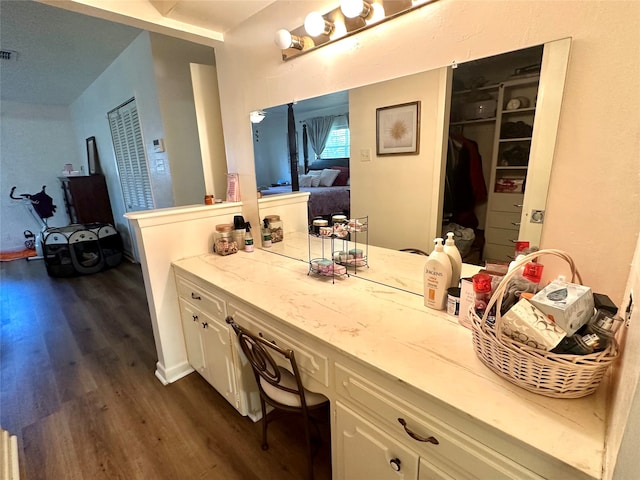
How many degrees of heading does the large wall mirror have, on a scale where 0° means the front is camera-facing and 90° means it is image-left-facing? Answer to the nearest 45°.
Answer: approximately 45°

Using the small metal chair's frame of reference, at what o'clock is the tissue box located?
The tissue box is roughly at 3 o'clock from the small metal chair.

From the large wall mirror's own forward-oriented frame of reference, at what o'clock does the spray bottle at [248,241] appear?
The spray bottle is roughly at 2 o'clock from the large wall mirror.

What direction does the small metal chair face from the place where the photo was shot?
facing away from the viewer and to the right of the viewer
